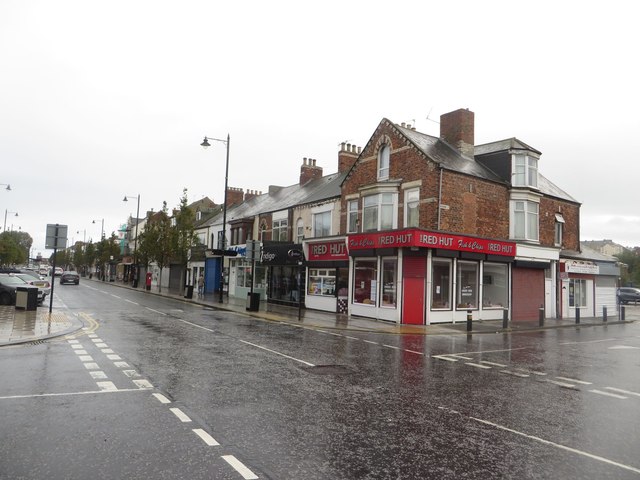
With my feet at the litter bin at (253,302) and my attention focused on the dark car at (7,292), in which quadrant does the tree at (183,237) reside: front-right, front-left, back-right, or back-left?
front-right

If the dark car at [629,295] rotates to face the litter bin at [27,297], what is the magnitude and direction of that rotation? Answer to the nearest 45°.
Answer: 0° — it already faces it

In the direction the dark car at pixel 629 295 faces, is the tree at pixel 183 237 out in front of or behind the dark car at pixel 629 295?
in front

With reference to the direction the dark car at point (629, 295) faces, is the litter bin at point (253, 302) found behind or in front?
in front
